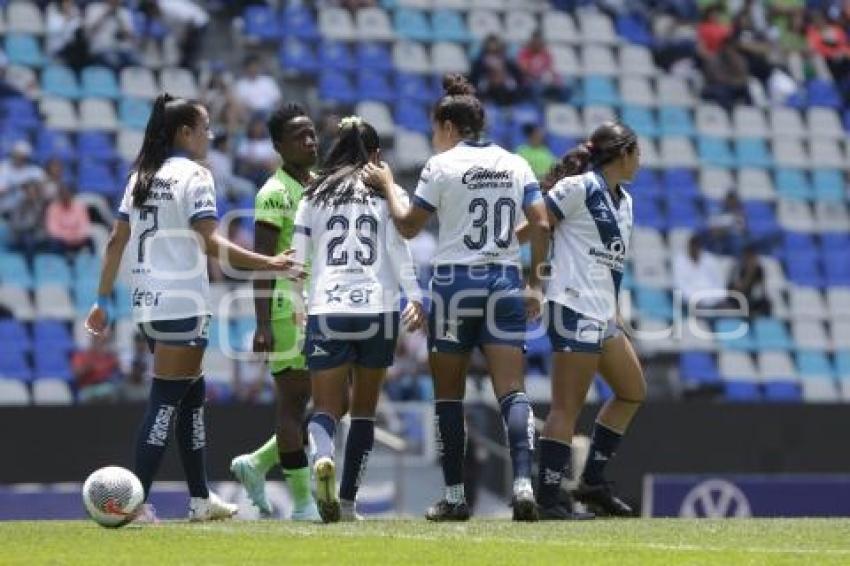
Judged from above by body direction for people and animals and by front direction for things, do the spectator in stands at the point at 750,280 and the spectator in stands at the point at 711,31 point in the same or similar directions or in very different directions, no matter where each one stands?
same or similar directions

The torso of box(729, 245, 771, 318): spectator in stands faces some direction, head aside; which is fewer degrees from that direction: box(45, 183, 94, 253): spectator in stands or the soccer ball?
the soccer ball

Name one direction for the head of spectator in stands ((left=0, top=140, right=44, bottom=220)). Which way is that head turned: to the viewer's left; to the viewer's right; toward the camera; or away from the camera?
toward the camera

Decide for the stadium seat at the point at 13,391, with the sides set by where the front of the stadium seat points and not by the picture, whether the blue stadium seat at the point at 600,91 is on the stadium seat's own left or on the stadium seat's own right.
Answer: on the stadium seat's own left

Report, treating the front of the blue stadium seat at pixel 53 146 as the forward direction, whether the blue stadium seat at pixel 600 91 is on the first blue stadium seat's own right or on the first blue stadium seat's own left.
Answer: on the first blue stadium seat's own left

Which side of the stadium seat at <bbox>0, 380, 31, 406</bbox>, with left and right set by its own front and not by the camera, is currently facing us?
front

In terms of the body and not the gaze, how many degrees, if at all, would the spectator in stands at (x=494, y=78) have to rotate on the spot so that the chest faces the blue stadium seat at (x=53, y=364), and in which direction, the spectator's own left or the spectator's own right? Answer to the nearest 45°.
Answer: approximately 45° to the spectator's own right

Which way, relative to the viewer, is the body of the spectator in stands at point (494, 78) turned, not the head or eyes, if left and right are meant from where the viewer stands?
facing the viewer

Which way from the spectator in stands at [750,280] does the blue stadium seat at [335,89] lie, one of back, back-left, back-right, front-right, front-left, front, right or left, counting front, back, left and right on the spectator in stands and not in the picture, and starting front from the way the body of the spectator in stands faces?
right

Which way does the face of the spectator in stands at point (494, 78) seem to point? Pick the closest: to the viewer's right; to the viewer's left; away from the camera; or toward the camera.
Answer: toward the camera

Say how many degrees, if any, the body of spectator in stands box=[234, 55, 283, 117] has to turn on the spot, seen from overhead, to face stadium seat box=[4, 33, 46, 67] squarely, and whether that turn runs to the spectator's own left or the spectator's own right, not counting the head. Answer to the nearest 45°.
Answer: approximately 90° to the spectator's own right

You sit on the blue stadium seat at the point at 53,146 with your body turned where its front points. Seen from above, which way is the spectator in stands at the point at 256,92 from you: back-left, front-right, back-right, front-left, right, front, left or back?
left

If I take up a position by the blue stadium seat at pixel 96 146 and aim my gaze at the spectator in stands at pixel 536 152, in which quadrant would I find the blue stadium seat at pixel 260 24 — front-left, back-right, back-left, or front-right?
front-left

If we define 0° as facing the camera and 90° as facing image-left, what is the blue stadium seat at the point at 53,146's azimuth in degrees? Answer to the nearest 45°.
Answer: approximately 0°
